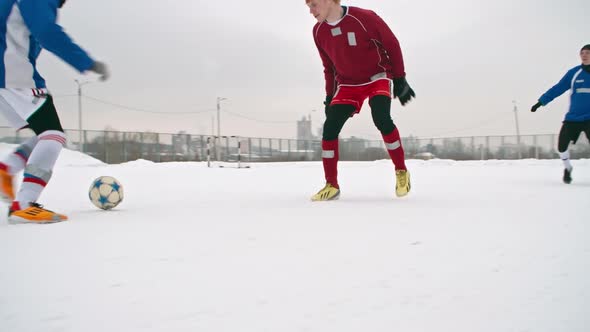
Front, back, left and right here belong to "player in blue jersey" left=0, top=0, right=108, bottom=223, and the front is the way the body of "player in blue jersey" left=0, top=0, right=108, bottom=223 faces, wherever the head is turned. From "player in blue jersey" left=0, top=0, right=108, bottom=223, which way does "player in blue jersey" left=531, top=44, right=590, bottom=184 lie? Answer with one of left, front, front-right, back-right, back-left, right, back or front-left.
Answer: front

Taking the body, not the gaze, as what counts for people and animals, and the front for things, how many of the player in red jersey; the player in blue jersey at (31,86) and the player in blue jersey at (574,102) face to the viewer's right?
1

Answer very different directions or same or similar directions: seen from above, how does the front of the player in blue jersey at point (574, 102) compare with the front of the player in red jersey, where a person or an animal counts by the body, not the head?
same or similar directions

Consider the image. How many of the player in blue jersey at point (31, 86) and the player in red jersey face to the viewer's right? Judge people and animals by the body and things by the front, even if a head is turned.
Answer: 1

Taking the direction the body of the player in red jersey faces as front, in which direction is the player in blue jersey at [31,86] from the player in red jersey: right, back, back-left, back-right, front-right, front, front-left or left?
front

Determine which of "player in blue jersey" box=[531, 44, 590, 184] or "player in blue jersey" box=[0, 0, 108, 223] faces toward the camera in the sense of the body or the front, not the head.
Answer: "player in blue jersey" box=[531, 44, 590, 184]

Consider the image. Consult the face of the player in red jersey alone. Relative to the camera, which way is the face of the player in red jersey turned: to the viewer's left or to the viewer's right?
to the viewer's left

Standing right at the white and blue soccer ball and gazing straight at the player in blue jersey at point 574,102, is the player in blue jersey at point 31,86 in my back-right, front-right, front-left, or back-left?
back-right

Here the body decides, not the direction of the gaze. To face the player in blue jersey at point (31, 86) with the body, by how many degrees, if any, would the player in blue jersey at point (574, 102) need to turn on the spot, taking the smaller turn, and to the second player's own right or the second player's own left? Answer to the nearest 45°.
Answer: approximately 45° to the second player's own right

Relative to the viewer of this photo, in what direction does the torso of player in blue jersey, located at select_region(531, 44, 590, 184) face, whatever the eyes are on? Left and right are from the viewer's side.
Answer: facing the viewer

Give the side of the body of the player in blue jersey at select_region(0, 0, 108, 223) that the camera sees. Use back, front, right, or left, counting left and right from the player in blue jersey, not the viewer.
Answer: right

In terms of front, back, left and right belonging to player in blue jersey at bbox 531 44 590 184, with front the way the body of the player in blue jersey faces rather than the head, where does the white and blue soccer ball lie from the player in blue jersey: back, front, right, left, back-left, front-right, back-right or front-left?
front-right

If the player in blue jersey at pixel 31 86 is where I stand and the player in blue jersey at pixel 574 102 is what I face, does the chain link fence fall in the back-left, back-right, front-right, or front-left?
front-left

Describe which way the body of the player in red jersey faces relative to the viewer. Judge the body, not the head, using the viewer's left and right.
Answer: facing the viewer and to the left of the viewer

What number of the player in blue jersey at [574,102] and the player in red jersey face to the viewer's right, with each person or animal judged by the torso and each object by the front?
0
